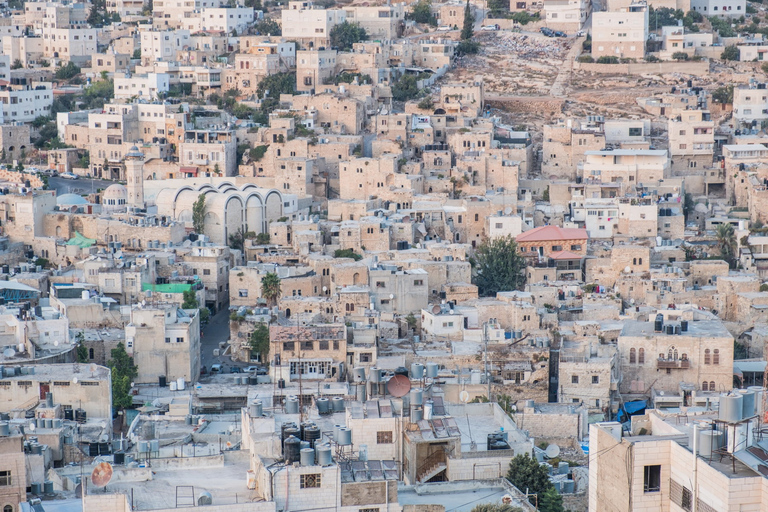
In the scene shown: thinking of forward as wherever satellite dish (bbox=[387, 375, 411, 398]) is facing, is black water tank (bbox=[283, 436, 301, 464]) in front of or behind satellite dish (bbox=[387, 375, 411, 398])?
in front

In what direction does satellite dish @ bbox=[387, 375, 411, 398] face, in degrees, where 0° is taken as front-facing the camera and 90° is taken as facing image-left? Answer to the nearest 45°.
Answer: approximately 0°

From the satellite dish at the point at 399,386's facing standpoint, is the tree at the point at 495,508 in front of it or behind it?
in front

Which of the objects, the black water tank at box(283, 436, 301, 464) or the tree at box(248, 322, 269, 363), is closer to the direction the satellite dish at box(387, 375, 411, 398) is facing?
the black water tank

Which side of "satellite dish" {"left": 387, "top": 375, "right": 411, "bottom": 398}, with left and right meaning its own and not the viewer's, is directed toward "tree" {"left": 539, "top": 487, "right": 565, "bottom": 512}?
front

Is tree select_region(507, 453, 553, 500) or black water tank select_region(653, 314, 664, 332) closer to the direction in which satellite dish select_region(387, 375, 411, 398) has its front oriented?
the tree

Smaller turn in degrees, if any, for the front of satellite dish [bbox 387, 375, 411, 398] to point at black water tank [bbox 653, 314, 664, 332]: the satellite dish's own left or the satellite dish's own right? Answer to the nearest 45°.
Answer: approximately 135° to the satellite dish's own left
